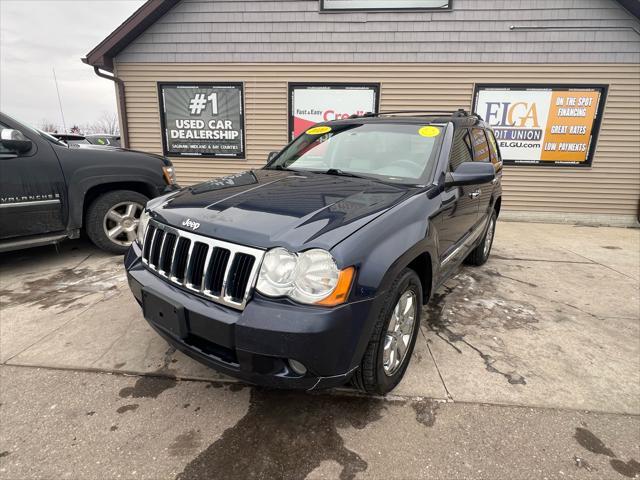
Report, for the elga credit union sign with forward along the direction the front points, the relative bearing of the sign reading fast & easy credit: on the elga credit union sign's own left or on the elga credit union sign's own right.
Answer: on the elga credit union sign's own right

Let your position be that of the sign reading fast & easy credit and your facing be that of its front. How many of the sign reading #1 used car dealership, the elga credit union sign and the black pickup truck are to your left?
1

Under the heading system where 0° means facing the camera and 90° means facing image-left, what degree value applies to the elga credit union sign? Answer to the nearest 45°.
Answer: approximately 0°

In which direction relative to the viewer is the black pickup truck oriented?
to the viewer's right

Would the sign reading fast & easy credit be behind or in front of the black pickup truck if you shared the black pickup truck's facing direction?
in front

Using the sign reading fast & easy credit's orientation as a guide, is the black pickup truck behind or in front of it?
in front

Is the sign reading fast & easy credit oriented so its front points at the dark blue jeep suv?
yes

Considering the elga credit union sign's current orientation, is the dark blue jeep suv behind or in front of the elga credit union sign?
in front

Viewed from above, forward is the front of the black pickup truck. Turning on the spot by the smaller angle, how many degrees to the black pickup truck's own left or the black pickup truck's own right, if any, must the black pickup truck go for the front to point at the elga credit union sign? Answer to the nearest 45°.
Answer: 0° — it already faces it
